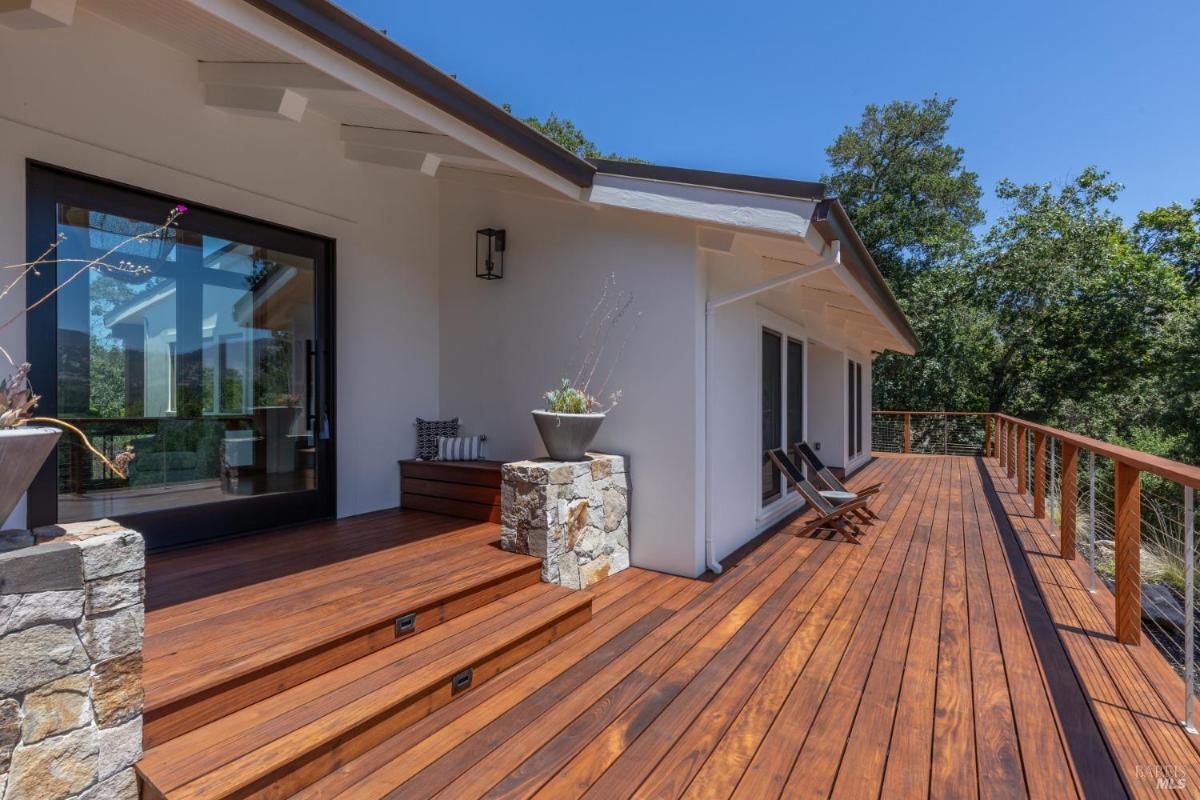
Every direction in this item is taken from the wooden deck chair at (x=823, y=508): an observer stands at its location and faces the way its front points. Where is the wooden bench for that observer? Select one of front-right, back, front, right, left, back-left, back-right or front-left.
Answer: back-right

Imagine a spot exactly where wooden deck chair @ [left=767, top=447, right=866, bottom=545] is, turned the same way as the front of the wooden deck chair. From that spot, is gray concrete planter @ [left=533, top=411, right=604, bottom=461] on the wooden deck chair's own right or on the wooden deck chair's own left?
on the wooden deck chair's own right

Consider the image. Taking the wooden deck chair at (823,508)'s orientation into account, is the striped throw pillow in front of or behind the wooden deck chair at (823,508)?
behind

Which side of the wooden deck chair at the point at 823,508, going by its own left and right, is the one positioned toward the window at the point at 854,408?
left

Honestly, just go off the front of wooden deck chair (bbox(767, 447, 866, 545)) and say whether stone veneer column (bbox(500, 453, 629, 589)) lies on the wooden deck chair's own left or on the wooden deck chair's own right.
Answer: on the wooden deck chair's own right

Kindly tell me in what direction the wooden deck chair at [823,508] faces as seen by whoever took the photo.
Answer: facing to the right of the viewer

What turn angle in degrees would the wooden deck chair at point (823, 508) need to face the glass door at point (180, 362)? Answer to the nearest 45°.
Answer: approximately 135° to its right

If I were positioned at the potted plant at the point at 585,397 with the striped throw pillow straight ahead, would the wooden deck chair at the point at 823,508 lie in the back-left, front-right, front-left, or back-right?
back-right

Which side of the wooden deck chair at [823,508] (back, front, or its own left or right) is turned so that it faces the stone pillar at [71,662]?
right
